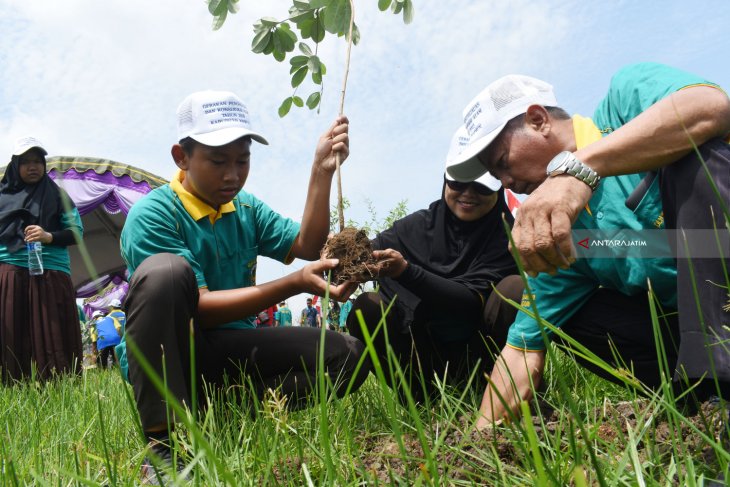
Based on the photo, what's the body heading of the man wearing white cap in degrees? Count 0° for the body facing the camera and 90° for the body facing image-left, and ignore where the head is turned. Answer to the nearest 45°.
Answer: approximately 45°

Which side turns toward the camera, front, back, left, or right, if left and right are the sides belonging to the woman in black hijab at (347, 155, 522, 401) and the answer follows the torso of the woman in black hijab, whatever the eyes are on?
front

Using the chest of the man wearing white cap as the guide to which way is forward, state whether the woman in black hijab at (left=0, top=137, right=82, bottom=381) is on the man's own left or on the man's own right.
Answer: on the man's own right

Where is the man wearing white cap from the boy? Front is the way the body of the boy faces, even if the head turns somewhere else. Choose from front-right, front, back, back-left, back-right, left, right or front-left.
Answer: front

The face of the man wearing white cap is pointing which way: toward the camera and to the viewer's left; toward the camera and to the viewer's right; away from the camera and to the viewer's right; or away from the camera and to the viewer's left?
toward the camera and to the viewer's left

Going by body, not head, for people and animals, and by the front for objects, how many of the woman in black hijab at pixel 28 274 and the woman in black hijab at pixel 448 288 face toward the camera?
2

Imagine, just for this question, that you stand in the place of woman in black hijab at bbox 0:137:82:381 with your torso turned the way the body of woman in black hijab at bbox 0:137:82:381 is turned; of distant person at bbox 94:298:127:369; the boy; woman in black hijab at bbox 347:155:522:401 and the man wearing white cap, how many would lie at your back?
1

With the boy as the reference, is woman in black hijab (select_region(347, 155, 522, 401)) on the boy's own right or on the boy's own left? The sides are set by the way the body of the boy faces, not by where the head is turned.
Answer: on the boy's own left

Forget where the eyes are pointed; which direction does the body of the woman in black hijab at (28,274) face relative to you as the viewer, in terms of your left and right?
facing the viewer

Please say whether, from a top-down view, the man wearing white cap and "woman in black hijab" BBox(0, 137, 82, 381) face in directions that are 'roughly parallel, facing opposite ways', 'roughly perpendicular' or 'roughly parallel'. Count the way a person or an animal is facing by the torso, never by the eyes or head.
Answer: roughly perpendicular

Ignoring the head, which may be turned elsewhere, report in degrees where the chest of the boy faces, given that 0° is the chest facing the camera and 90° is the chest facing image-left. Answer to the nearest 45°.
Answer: approximately 315°

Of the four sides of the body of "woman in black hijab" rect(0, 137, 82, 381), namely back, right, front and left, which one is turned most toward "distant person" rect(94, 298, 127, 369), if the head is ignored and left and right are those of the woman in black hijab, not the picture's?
back

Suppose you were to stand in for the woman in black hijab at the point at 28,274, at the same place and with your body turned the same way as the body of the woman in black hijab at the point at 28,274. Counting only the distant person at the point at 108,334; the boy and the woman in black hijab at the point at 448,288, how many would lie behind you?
1

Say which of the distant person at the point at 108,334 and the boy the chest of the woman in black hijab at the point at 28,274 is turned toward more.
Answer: the boy
